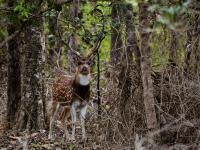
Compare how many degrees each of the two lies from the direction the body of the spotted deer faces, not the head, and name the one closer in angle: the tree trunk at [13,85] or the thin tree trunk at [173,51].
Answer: the thin tree trunk

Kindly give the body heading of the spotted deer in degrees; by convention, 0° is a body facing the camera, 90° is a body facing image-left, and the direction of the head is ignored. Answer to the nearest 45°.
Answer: approximately 315°

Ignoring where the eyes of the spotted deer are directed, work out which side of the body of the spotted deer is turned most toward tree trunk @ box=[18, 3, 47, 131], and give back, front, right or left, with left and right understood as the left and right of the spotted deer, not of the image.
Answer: right

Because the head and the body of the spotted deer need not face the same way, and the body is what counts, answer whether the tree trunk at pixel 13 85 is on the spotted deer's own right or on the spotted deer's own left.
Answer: on the spotted deer's own right
